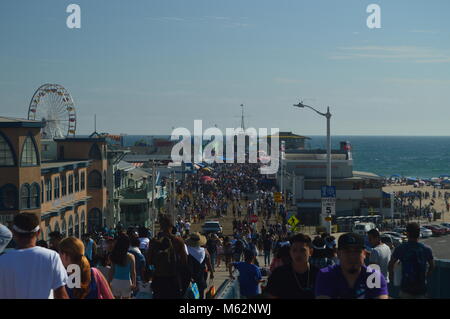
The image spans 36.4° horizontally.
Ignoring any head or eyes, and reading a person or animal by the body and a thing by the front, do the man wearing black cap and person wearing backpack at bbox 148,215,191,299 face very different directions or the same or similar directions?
very different directions

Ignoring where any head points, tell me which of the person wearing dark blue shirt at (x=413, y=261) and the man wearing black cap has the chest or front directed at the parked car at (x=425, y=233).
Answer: the person wearing dark blue shirt

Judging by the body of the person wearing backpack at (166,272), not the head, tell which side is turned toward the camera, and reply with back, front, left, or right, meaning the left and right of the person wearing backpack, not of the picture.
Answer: back

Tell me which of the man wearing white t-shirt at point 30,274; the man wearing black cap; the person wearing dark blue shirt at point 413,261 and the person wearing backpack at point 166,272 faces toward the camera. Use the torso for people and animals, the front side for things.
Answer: the man wearing black cap

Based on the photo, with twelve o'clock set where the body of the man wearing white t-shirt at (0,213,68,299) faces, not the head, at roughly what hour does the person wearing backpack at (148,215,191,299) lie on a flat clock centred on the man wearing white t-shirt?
The person wearing backpack is roughly at 1 o'clock from the man wearing white t-shirt.

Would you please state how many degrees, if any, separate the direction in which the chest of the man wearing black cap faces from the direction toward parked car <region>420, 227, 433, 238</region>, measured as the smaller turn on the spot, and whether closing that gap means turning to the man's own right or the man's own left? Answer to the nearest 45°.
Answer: approximately 180°

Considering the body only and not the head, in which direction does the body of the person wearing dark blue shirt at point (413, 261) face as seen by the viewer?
away from the camera

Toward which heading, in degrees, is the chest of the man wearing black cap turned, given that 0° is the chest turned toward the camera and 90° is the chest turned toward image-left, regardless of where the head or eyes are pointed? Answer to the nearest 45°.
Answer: approximately 0°

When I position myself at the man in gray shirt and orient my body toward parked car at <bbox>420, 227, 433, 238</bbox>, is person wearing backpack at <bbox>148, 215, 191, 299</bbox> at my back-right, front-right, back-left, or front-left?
back-left

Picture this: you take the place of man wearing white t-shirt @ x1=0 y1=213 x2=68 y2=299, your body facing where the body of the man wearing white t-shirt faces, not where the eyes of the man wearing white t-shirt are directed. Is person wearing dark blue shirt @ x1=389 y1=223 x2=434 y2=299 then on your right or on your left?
on your right

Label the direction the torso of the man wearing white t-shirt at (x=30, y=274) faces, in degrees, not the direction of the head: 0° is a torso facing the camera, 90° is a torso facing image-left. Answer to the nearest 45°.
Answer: approximately 180°
